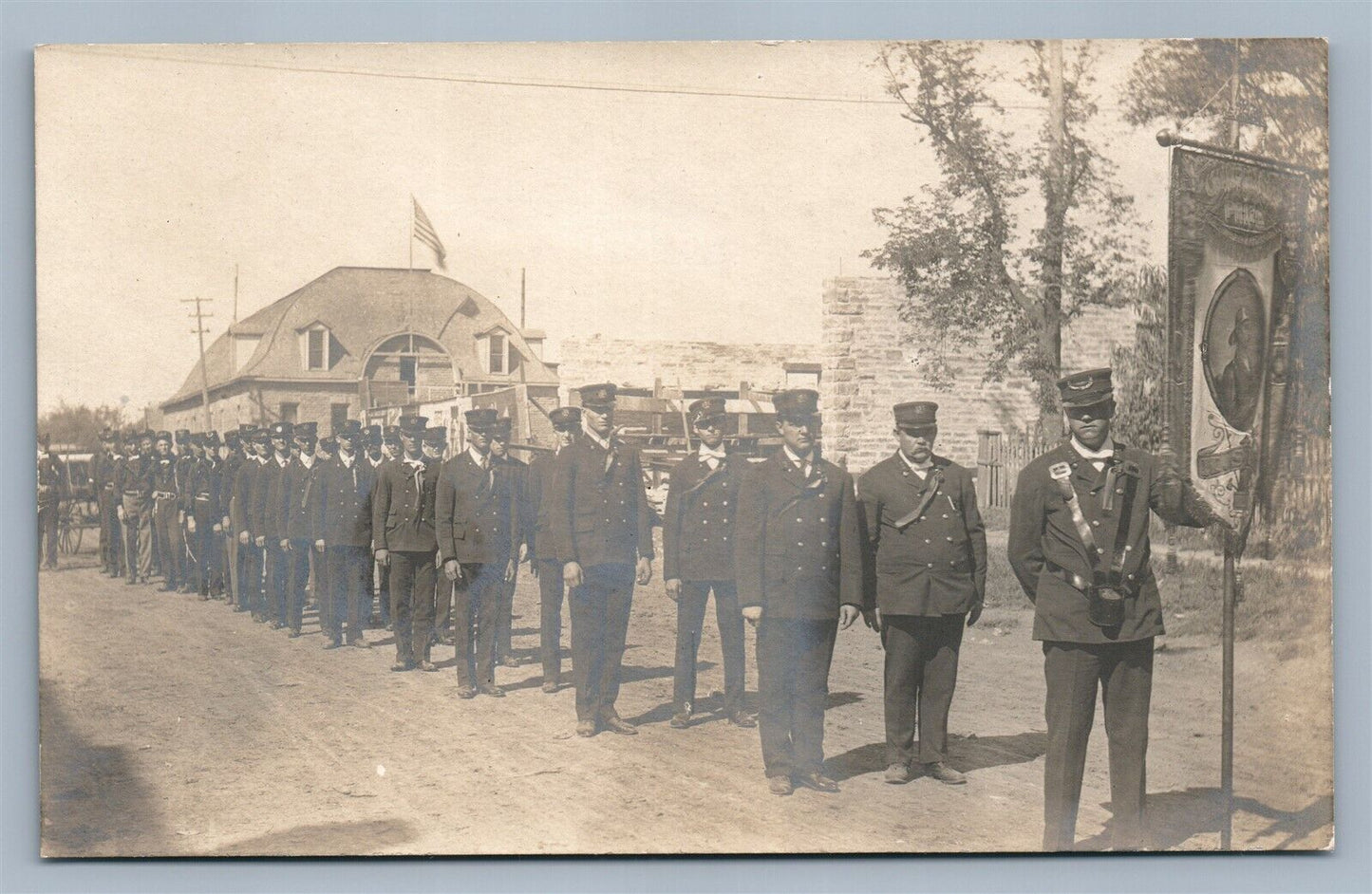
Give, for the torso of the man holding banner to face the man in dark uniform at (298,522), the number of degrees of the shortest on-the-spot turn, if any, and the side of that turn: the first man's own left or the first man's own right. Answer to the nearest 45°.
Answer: approximately 90° to the first man's own right

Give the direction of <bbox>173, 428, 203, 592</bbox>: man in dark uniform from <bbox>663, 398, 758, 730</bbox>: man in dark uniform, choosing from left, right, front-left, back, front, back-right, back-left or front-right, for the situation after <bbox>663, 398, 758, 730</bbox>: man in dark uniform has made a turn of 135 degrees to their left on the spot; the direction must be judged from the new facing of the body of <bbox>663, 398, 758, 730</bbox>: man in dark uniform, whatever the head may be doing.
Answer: back-left

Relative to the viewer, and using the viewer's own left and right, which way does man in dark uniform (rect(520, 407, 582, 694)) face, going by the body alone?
facing the viewer

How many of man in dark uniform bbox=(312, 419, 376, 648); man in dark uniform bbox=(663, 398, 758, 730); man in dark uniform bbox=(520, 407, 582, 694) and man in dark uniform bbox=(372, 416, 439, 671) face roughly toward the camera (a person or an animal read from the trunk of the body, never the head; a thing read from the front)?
4

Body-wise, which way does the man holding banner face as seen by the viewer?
toward the camera

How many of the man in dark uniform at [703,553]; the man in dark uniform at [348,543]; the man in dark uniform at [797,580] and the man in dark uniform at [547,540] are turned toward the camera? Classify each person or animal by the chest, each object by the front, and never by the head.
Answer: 4

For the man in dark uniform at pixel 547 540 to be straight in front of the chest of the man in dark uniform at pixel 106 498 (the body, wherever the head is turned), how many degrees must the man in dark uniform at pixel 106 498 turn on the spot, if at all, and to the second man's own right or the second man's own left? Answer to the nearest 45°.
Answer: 0° — they already face them

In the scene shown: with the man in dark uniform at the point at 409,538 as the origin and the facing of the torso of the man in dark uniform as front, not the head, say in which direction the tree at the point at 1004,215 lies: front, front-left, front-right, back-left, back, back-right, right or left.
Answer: left

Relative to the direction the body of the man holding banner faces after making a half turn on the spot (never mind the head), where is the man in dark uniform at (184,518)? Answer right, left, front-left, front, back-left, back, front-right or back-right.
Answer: left

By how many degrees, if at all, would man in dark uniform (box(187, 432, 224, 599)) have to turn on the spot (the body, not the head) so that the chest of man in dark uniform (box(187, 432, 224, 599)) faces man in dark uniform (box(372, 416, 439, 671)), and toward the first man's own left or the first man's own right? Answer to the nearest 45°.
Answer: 0° — they already face them
